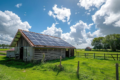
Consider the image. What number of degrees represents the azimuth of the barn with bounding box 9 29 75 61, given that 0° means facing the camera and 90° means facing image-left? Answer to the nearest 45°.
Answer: approximately 45°
